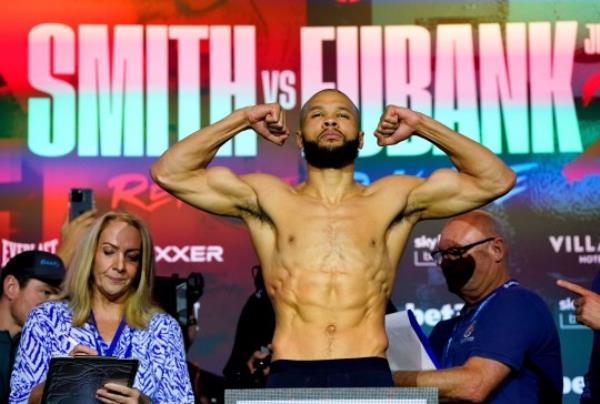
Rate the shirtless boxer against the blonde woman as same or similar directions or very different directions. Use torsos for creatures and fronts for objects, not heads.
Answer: same or similar directions

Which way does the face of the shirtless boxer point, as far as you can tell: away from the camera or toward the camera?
toward the camera

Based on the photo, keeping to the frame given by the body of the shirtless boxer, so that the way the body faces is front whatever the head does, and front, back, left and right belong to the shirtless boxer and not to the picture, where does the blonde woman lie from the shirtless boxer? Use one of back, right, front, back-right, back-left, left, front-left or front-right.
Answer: right

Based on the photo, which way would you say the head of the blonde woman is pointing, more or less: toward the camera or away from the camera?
toward the camera

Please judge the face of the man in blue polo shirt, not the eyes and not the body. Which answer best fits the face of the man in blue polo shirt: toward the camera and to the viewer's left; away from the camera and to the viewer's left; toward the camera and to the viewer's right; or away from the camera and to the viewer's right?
toward the camera and to the viewer's left

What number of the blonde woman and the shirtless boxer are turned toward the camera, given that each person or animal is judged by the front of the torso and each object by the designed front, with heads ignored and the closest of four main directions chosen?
2

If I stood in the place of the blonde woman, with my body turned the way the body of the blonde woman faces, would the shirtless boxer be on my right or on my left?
on my left

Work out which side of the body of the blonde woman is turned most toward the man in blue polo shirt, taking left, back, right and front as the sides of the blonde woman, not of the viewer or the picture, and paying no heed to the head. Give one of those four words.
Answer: left

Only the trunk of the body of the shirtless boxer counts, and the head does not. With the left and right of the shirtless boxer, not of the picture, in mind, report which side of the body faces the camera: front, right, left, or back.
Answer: front

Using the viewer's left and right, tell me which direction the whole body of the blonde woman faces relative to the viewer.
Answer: facing the viewer
